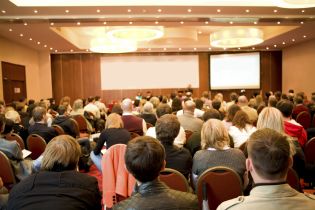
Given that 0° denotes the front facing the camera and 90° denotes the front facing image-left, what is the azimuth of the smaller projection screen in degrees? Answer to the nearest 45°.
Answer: approximately 0°

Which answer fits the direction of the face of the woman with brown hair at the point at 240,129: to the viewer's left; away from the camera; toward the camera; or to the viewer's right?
away from the camera

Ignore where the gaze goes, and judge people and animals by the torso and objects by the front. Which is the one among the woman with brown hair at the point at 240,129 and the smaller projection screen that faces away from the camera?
the woman with brown hair

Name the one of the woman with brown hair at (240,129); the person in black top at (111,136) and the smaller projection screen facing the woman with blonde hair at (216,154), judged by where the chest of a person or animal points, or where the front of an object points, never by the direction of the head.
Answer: the smaller projection screen

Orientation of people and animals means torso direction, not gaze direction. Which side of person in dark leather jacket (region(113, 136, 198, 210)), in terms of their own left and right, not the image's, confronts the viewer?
back

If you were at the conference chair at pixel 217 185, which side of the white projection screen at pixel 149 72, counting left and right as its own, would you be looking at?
front

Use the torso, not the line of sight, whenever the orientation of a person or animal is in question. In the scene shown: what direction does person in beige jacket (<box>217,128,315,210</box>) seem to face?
away from the camera

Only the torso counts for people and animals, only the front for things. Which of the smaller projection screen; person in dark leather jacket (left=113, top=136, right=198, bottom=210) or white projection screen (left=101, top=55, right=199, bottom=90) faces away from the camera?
the person in dark leather jacket

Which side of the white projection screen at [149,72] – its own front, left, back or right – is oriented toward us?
front

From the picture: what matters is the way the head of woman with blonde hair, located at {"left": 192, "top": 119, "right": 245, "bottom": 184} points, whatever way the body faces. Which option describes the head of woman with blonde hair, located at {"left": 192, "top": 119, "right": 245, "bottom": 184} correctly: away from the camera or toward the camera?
away from the camera

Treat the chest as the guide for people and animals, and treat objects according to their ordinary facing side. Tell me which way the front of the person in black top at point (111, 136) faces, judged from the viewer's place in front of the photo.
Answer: facing away from the viewer

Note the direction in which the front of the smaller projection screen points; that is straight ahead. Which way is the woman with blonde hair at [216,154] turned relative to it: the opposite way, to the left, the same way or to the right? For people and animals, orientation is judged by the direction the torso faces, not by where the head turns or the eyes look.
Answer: the opposite way

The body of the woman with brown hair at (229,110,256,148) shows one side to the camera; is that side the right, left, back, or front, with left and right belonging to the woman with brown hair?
back

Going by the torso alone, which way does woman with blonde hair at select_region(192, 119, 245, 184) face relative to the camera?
away from the camera

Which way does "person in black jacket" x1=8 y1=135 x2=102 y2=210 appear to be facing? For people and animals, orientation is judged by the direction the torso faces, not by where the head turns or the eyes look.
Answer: away from the camera
